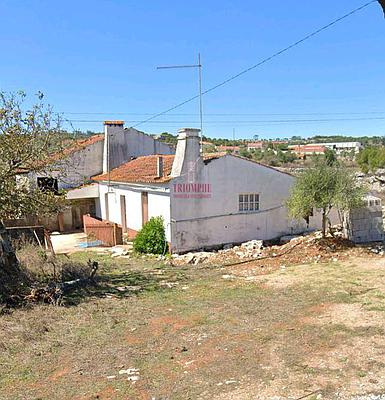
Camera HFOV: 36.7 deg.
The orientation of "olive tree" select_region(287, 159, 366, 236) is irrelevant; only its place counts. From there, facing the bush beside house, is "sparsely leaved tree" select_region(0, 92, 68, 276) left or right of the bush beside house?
left

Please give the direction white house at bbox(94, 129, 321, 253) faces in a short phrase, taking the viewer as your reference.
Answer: facing the viewer and to the left of the viewer

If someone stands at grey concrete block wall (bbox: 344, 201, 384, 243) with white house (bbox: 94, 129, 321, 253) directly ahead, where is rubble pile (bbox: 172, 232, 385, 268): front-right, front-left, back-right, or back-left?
front-left

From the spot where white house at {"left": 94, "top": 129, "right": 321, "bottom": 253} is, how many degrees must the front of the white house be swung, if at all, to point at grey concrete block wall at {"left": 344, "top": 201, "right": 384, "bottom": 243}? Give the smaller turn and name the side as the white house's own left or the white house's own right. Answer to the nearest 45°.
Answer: approximately 135° to the white house's own left

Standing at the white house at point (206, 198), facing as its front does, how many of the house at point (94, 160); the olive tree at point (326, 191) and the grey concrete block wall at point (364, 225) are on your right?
1

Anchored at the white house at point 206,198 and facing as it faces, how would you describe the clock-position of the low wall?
The low wall is roughly at 2 o'clock from the white house.

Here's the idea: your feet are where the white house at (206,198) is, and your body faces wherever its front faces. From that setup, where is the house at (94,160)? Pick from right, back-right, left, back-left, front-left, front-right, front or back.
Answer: right

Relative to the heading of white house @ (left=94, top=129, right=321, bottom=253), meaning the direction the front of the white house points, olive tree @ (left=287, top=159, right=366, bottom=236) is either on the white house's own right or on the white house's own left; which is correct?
on the white house's own left
